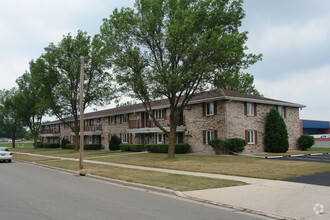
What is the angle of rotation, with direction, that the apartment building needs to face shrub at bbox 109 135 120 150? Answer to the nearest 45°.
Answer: approximately 90° to its right

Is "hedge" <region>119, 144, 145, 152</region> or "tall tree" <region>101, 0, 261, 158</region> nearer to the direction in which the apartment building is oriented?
the tall tree

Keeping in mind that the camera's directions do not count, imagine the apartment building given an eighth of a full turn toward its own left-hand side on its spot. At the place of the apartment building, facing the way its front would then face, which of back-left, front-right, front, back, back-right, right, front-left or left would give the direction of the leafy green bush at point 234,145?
front

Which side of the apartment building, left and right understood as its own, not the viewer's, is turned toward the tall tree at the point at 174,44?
front

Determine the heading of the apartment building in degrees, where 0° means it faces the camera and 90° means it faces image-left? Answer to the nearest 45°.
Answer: approximately 45°
